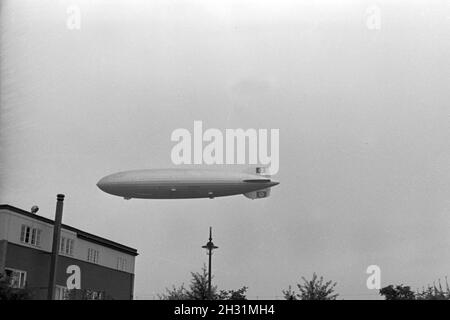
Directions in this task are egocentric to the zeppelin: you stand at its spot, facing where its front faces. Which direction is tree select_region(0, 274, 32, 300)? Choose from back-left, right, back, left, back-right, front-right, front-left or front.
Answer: left

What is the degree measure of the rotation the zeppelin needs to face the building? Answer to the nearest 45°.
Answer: approximately 90° to its left

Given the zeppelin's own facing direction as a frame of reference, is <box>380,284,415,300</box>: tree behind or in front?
behind

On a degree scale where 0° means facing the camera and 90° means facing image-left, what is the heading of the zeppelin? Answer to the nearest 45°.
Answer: approximately 90°

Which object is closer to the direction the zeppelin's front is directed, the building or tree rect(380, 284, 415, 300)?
the building
